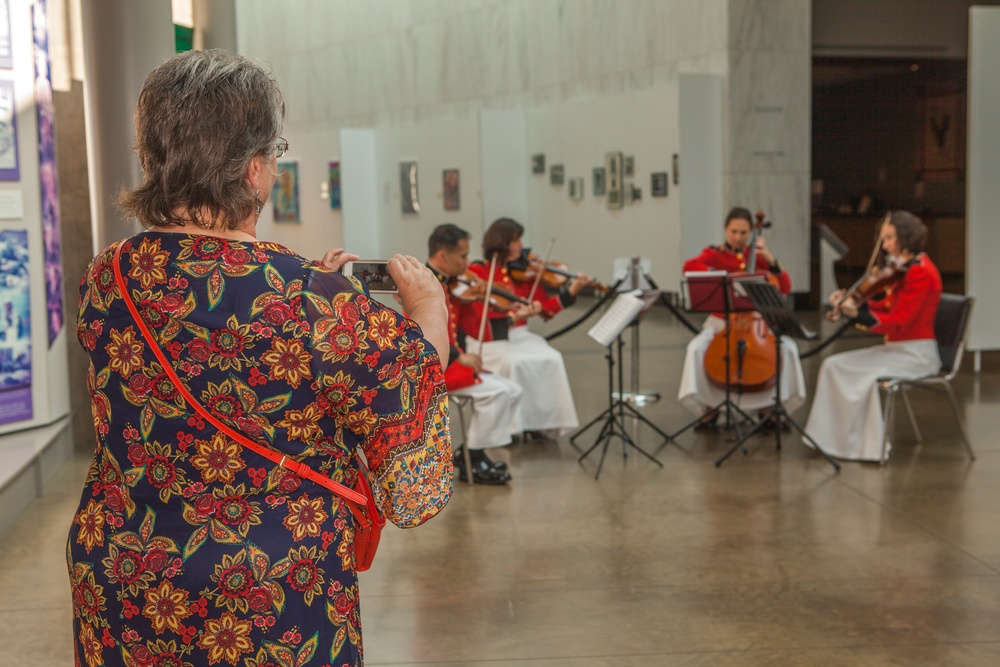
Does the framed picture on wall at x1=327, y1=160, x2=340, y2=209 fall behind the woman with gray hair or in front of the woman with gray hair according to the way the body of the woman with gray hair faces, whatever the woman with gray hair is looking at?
in front

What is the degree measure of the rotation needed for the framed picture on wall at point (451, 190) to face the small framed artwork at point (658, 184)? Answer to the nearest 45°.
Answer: approximately 45° to its left

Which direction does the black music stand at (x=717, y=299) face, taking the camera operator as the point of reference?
facing away from the viewer

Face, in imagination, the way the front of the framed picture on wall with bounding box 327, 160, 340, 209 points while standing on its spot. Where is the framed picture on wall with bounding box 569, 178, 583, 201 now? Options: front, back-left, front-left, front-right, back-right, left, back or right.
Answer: front-left

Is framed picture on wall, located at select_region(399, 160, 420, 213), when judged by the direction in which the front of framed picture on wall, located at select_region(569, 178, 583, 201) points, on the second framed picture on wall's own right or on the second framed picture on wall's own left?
on the second framed picture on wall's own right

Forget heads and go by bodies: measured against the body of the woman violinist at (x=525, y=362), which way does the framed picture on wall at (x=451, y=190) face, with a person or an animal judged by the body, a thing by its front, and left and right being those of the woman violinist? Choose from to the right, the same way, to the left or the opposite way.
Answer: to the right

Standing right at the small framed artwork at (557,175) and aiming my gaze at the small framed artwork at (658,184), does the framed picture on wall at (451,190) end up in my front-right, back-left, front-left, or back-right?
back-right

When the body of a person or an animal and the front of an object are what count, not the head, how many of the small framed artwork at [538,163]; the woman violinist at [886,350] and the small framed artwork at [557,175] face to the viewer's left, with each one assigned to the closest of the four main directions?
1

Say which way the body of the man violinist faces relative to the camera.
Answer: to the viewer's right

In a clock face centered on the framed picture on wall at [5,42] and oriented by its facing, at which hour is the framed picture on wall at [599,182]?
the framed picture on wall at [599,182] is roughly at 9 o'clock from the framed picture on wall at [5,42].

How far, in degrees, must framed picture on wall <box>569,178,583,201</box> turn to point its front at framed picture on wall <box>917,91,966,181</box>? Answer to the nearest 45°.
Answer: approximately 90° to its left

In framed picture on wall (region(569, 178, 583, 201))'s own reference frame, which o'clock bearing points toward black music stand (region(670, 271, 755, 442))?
The black music stand is roughly at 12 o'clock from the framed picture on wall.

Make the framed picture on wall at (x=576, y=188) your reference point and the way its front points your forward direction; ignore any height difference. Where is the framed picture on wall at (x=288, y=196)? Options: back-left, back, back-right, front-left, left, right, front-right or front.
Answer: back-right

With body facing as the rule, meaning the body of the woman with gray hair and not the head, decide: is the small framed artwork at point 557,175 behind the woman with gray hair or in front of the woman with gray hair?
in front

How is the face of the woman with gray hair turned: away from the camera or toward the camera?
away from the camera

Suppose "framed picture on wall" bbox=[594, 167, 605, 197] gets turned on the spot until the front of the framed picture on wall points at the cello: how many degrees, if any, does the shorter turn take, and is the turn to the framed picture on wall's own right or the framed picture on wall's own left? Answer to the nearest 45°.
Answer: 0° — it already faces it

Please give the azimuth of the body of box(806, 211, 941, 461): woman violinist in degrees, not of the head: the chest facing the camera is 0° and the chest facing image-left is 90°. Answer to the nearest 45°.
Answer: approximately 90°
